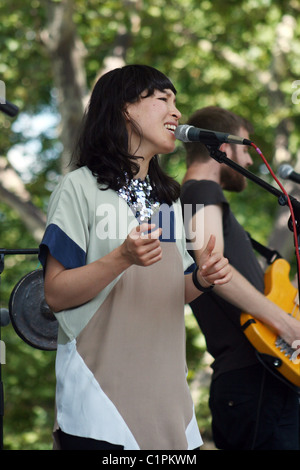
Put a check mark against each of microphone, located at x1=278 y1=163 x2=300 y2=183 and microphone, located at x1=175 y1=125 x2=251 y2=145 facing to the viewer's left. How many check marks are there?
2

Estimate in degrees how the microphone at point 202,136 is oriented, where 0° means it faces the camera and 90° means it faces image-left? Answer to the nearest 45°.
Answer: approximately 90°

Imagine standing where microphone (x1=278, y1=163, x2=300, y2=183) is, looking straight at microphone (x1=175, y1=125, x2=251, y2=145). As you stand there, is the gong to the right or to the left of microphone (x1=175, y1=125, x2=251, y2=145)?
right

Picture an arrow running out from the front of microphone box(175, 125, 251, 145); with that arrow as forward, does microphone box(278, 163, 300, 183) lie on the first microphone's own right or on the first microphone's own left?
on the first microphone's own right

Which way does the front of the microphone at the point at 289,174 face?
to the viewer's left

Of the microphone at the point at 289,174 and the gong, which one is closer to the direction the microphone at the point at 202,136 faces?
the gong

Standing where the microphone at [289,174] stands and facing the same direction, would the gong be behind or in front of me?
in front

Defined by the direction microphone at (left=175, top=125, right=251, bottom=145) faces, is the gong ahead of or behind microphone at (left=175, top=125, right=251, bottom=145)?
ahead
